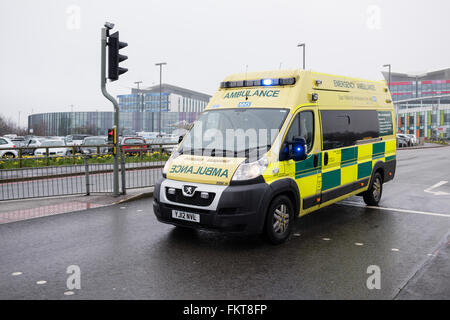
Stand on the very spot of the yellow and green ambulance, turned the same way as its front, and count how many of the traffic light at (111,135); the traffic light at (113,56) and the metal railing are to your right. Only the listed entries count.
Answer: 3

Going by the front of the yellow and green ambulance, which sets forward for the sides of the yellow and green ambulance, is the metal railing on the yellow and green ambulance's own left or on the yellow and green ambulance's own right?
on the yellow and green ambulance's own right

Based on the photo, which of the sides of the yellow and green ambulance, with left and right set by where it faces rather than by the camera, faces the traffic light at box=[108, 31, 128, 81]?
right

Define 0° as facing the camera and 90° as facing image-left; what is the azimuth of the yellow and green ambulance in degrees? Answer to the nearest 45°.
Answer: approximately 45°

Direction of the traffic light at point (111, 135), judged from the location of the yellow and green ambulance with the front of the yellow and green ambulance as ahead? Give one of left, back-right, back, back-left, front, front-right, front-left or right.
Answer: right
